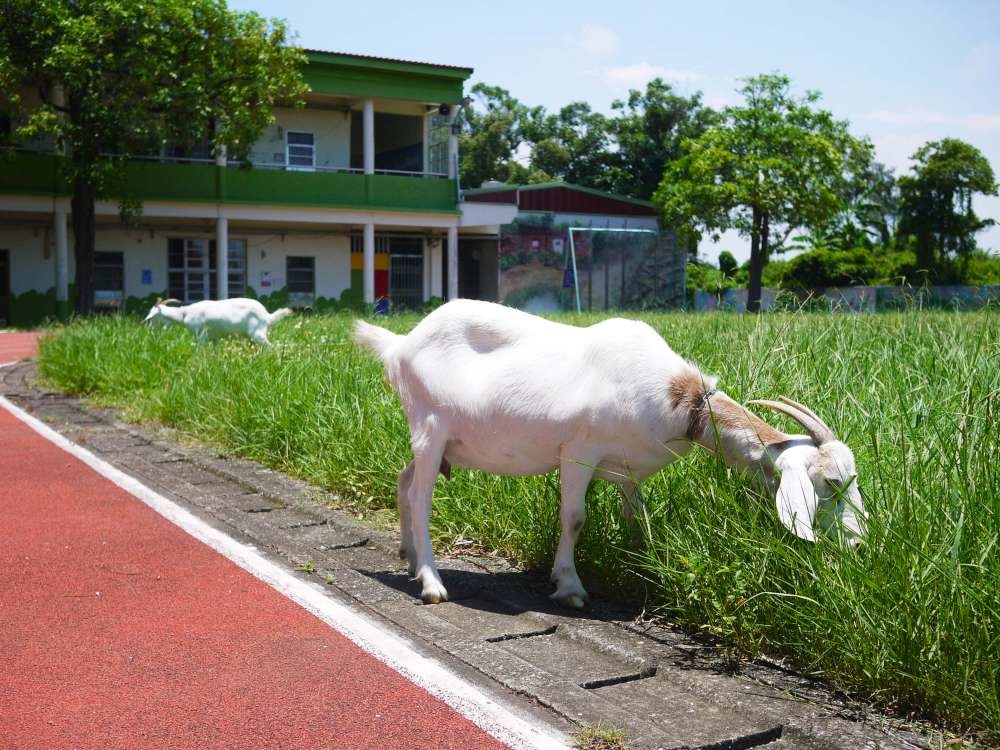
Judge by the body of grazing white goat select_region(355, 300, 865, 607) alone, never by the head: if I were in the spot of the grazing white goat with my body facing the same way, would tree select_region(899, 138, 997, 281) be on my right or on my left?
on my left

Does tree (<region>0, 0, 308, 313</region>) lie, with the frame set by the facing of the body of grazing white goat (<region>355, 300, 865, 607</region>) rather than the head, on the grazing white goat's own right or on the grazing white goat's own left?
on the grazing white goat's own left

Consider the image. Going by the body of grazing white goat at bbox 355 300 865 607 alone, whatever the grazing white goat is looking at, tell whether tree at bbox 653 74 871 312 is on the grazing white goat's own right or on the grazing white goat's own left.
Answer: on the grazing white goat's own left

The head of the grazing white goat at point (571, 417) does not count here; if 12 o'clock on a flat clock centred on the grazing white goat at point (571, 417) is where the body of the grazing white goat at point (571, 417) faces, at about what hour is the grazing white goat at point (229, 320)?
the grazing white goat at point (229, 320) is roughly at 8 o'clock from the grazing white goat at point (571, 417).

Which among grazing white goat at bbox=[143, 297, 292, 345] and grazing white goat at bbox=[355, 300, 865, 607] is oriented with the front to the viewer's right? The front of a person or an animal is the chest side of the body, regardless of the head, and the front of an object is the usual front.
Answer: grazing white goat at bbox=[355, 300, 865, 607]

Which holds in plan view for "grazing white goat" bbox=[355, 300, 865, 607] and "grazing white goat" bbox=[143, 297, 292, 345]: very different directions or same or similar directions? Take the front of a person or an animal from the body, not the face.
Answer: very different directions

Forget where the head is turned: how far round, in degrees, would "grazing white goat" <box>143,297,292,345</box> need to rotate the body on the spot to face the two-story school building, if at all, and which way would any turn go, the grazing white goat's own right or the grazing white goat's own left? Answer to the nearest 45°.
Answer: approximately 90° to the grazing white goat's own right

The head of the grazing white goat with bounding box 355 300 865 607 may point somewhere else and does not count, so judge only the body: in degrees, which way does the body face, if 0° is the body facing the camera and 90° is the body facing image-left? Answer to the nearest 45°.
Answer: approximately 270°

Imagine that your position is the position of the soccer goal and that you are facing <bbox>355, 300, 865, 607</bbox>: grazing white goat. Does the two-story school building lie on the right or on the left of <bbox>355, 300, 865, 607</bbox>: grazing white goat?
right

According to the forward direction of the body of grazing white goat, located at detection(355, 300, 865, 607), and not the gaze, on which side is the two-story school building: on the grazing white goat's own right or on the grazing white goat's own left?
on the grazing white goat's own left

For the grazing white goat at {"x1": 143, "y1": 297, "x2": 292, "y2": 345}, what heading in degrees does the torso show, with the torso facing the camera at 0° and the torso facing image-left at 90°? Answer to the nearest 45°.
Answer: approximately 90°

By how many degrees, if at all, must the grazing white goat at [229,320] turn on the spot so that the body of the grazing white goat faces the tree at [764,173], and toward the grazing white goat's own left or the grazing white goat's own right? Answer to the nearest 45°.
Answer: approximately 135° to the grazing white goat's own right
